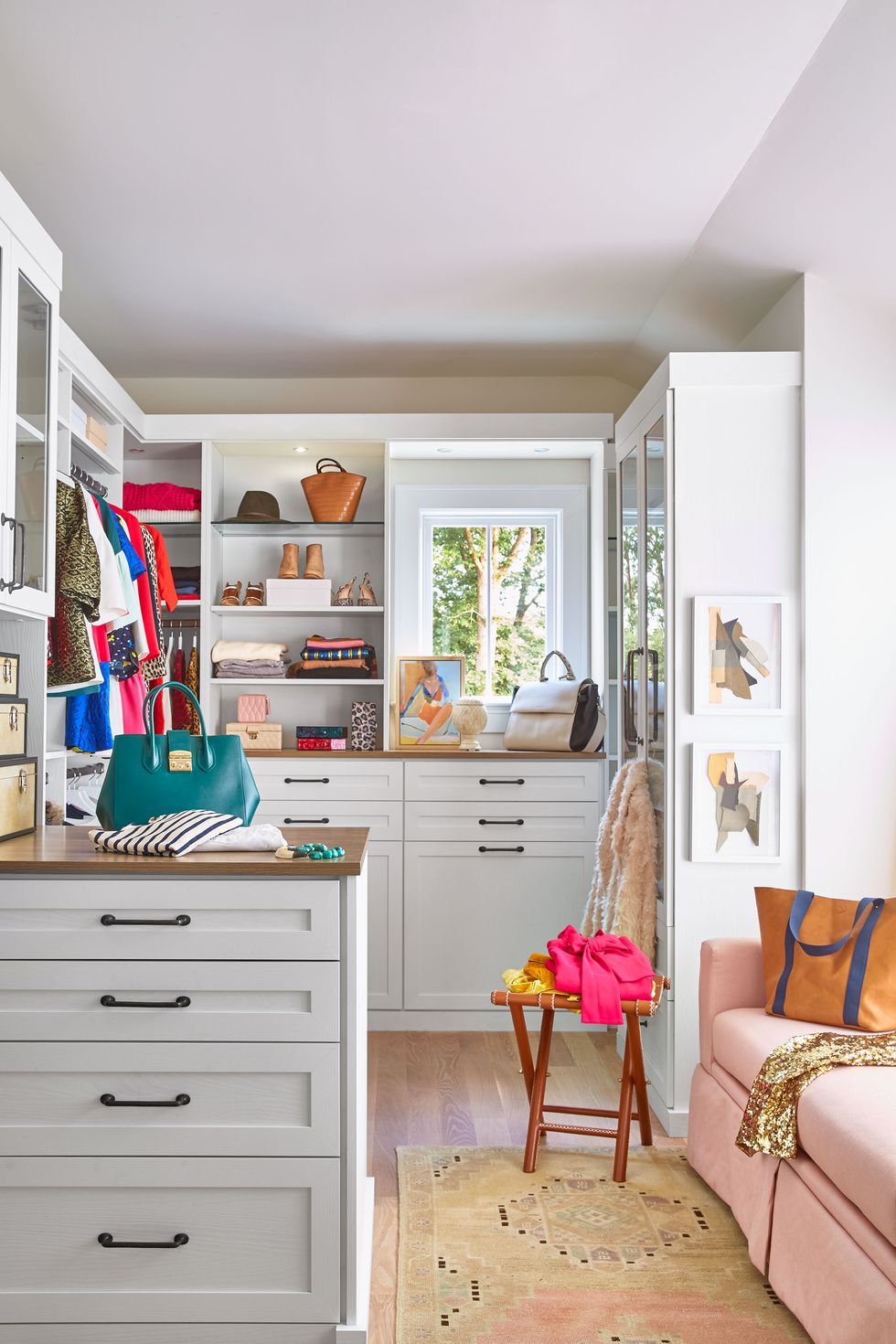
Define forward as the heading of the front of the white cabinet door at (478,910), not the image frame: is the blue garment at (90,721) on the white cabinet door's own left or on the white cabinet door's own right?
on the white cabinet door's own right

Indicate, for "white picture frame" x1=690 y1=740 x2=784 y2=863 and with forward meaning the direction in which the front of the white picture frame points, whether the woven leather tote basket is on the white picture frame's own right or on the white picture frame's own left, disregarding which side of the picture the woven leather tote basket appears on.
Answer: on the white picture frame's own right
